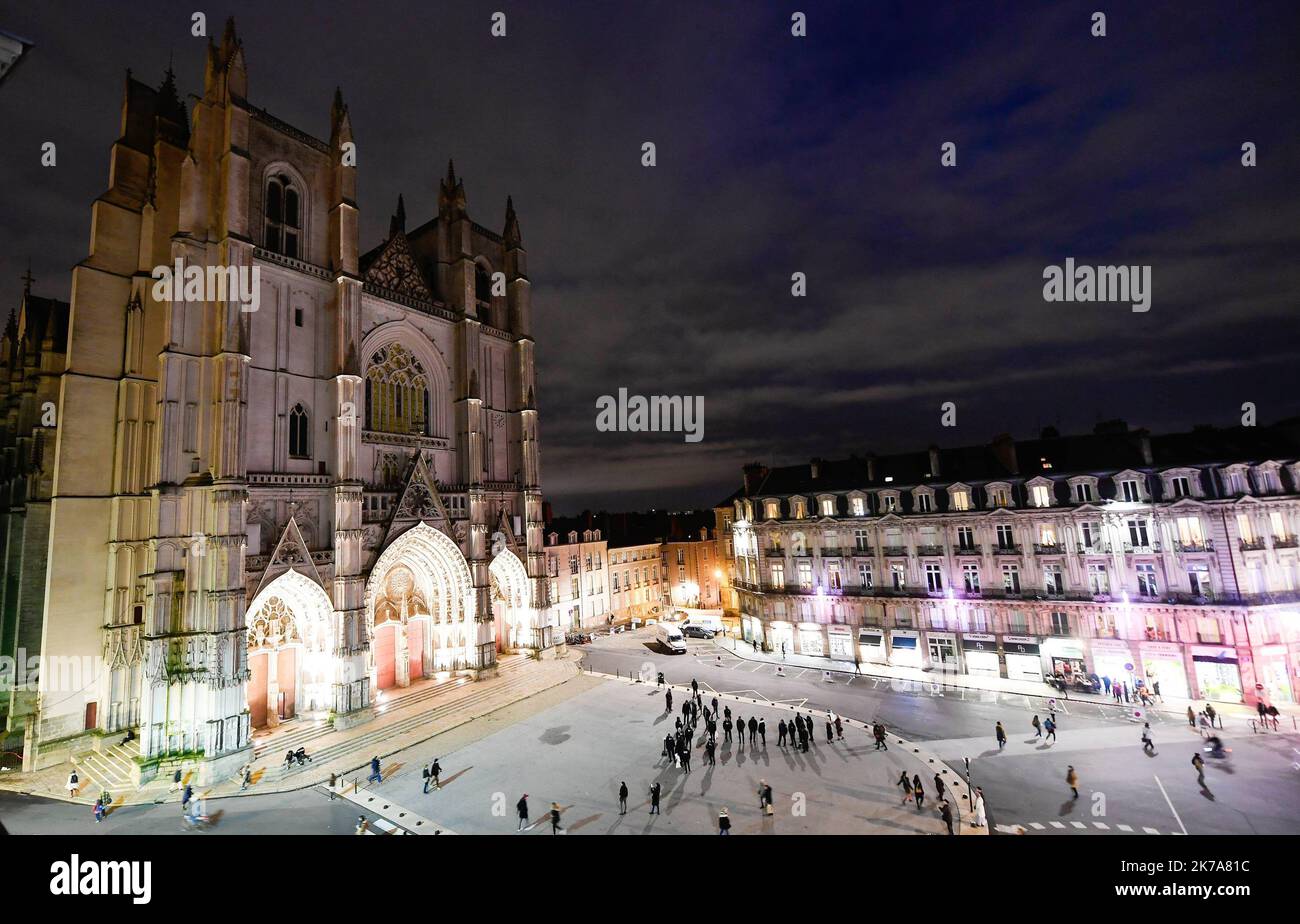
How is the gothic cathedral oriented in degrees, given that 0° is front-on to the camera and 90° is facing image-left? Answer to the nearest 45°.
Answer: approximately 315°

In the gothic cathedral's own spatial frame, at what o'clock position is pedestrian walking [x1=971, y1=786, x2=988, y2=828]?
The pedestrian walking is roughly at 12 o'clock from the gothic cathedral.

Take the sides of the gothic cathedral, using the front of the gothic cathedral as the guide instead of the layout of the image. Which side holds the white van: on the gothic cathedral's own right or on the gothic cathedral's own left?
on the gothic cathedral's own left

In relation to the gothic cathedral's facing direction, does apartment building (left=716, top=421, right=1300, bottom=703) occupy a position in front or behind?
in front

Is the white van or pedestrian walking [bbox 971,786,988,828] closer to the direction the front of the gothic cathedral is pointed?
the pedestrian walking

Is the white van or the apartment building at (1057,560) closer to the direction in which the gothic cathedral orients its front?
the apartment building
